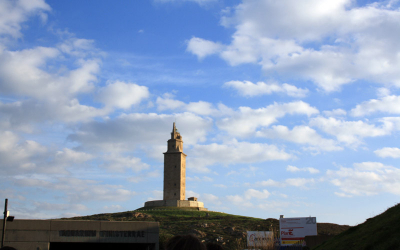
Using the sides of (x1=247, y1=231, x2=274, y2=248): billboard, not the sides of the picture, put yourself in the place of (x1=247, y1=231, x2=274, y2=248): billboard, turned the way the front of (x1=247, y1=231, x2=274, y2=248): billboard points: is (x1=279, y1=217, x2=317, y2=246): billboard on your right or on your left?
on your left

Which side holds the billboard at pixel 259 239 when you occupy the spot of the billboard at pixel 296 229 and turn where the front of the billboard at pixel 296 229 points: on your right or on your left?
on your right

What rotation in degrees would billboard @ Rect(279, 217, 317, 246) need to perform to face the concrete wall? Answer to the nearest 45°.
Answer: approximately 45° to its right

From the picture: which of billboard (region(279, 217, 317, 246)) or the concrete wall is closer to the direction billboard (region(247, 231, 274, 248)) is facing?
the concrete wall

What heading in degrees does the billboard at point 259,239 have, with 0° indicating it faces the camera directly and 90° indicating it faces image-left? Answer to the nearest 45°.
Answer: approximately 0°

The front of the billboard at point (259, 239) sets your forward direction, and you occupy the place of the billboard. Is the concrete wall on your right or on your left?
on your right
